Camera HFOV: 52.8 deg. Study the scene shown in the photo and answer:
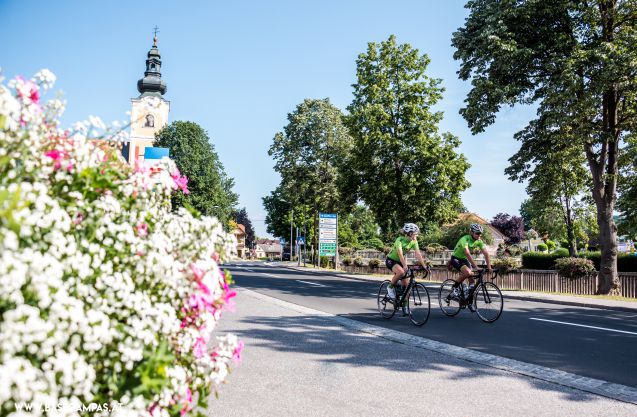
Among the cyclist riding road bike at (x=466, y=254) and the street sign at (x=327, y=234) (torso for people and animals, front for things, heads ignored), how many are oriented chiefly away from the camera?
0

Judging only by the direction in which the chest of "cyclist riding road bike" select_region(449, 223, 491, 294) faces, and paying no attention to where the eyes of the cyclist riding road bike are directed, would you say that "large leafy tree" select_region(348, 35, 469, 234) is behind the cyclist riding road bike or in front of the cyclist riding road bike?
behind

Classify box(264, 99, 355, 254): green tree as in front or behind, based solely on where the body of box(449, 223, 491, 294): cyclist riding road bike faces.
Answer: behind

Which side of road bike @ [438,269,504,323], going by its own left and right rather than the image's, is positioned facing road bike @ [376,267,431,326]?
right

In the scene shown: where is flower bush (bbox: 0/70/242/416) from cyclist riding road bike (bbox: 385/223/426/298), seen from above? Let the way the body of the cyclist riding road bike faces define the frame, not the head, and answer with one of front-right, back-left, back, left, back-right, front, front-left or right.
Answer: front-right

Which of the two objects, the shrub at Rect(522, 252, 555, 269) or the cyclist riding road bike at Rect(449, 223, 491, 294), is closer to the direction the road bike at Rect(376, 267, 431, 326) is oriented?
the cyclist riding road bike

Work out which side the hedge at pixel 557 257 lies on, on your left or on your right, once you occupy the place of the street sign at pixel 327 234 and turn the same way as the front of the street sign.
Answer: on your left

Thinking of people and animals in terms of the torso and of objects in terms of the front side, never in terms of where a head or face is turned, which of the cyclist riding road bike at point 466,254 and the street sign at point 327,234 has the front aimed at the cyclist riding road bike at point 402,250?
the street sign

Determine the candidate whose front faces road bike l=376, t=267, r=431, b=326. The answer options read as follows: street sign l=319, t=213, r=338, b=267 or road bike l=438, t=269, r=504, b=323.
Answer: the street sign
